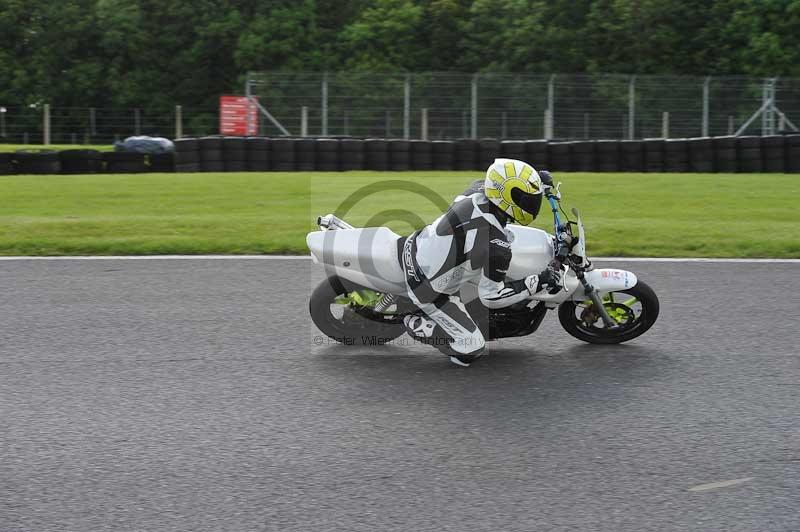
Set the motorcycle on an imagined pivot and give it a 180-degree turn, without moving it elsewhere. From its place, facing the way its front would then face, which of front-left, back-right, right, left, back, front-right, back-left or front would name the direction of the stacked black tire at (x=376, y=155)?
right

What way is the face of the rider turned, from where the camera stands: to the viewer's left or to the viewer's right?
to the viewer's right

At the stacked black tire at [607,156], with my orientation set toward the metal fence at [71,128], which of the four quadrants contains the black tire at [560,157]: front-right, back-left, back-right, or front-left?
front-left

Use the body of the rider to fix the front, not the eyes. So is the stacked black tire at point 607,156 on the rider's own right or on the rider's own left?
on the rider's own left

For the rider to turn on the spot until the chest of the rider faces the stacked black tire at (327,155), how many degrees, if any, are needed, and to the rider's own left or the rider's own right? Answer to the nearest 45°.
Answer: approximately 90° to the rider's own left

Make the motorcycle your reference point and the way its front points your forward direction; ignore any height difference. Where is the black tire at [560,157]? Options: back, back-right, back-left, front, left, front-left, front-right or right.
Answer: left

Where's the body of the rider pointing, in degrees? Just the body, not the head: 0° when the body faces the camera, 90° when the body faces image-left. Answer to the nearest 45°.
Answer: approximately 270°

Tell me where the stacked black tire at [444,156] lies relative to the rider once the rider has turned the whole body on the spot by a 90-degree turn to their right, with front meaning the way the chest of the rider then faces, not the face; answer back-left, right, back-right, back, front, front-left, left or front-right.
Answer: back

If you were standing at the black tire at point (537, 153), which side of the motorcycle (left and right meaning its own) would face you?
left

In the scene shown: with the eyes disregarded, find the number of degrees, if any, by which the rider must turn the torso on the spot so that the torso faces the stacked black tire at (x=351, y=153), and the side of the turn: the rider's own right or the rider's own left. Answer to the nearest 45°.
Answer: approximately 90° to the rider's own left

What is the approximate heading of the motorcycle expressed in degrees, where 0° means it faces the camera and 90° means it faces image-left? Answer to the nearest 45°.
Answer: approximately 270°
